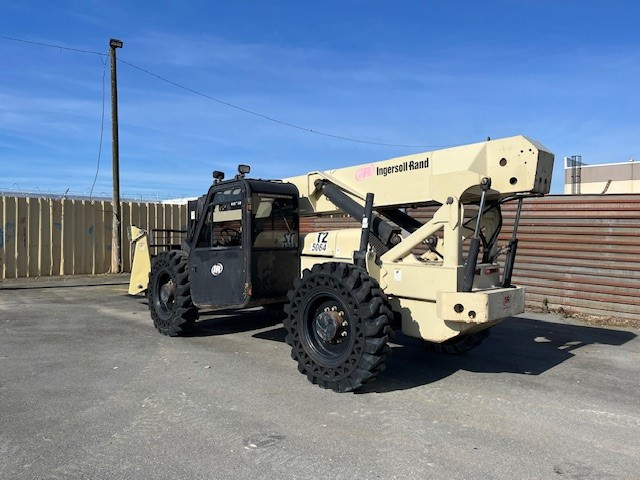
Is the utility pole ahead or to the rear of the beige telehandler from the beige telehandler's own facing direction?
ahead

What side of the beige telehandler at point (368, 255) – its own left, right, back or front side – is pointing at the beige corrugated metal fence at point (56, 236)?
front

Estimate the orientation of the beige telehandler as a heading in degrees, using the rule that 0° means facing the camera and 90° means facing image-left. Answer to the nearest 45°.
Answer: approximately 135°

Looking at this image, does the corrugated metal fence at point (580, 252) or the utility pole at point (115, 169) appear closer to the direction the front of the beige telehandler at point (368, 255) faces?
the utility pole

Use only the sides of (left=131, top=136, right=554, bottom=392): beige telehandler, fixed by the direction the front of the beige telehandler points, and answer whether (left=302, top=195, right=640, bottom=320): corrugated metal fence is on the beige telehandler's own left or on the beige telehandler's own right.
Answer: on the beige telehandler's own right

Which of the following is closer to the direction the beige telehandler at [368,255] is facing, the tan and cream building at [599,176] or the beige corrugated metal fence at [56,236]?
the beige corrugated metal fence

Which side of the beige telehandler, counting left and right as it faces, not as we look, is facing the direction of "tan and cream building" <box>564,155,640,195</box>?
right
